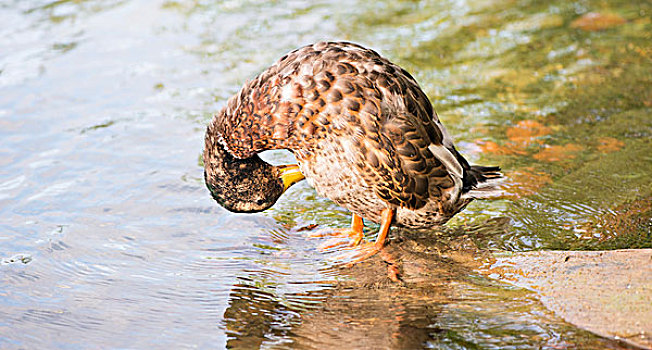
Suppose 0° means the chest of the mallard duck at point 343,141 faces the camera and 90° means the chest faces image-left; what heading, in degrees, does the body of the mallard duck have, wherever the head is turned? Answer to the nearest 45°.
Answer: approximately 90°

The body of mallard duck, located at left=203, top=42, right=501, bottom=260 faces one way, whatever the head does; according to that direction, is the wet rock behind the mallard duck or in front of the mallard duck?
behind
